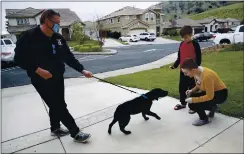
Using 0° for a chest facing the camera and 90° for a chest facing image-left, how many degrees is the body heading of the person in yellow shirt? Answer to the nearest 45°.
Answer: approximately 90°

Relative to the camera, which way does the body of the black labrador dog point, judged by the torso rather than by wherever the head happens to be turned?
to the viewer's right

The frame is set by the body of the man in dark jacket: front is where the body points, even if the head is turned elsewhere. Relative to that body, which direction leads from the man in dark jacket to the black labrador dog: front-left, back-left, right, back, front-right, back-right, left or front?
front-left

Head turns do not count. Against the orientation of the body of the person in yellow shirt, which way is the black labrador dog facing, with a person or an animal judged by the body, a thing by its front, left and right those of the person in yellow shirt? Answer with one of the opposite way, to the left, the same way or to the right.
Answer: the opposite way

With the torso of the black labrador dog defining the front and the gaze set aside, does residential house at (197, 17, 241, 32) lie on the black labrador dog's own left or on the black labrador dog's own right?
on the black labrador dog's own left

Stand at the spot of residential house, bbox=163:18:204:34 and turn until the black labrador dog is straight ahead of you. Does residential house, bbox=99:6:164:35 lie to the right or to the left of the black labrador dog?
right

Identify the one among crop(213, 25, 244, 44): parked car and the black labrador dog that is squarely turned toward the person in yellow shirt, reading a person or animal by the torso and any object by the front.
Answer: the black labrador dog

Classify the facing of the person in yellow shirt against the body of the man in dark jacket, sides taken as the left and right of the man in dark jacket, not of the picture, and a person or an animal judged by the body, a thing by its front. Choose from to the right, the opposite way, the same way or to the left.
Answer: the opposite way
